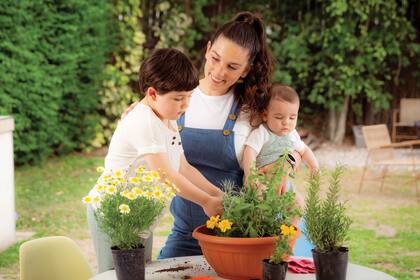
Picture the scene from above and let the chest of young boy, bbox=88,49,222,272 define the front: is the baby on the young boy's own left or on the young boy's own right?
on the young boy's own left

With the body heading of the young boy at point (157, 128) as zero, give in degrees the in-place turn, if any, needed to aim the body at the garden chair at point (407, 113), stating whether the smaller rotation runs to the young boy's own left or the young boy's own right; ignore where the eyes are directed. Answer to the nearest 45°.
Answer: approximately 90° to the young boy's own left

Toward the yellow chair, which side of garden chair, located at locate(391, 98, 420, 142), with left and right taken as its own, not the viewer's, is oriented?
front

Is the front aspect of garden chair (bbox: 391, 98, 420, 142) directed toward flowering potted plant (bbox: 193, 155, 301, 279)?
yes

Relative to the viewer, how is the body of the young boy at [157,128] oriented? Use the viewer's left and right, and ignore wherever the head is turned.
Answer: facing the viewer and to the right of the viewer

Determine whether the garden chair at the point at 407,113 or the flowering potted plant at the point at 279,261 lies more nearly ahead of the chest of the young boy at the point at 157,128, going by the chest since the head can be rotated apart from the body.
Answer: the flowering potted plant

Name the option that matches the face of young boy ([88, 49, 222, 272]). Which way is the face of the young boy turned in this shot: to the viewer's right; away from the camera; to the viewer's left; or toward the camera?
to the viewer's right

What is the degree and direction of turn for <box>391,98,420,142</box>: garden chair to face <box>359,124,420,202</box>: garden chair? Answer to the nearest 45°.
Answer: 0° — it already faces it

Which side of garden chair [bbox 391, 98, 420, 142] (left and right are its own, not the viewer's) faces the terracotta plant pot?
front

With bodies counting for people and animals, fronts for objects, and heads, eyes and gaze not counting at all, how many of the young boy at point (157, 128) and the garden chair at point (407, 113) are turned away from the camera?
0

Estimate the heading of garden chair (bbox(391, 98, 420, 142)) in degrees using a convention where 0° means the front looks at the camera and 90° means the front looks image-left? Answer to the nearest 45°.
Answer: approximately 0°

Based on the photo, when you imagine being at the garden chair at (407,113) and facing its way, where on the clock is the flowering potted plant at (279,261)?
The flowering potted plant is roughly at 12 o'clock from the garden chair.
